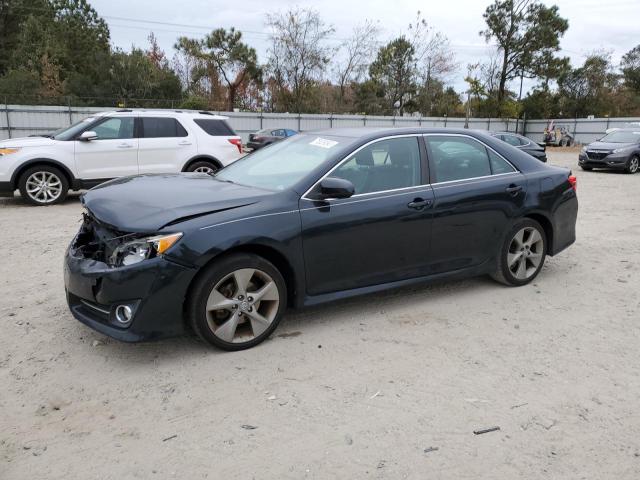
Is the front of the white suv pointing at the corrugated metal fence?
no

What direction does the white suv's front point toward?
to the viewer's left
